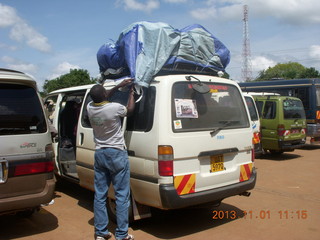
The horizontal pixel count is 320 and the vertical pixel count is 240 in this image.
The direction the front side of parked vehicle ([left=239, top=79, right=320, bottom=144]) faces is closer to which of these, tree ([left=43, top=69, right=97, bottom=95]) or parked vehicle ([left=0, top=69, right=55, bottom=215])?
the tree

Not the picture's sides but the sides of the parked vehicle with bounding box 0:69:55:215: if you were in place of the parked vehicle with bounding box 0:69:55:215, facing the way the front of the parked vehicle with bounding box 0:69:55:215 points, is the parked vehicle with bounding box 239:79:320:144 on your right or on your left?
on your right

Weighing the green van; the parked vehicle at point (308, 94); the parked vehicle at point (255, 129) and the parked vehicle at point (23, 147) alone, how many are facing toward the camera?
0

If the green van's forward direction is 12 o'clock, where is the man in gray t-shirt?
The man in gray t-shirt is roughly at 8 o'clock from the green van.

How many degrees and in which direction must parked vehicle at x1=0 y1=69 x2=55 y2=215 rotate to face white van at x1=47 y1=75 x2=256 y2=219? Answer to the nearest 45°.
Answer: approximately 90° to its right

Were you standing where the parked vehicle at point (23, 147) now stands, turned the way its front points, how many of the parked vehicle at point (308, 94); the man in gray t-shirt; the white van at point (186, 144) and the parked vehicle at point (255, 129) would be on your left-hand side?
0

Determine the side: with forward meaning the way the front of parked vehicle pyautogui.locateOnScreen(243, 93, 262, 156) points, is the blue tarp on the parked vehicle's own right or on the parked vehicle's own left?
on the parked vehicle's own left

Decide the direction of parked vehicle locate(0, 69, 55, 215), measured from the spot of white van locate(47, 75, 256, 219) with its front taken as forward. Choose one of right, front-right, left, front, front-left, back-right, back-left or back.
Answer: front-left

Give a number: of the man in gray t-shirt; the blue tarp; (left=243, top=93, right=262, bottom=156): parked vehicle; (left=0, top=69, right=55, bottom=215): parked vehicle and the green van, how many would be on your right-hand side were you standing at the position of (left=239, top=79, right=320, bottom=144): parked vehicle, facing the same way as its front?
0

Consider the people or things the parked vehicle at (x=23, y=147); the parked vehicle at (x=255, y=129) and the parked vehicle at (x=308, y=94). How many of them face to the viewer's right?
0

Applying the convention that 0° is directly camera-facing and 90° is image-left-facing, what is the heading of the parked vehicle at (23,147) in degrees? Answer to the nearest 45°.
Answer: approximately 180°

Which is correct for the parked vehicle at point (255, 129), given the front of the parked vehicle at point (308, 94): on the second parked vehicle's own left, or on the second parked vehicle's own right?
on the second parked vehicle's own left

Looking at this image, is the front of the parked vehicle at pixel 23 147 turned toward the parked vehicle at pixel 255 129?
no

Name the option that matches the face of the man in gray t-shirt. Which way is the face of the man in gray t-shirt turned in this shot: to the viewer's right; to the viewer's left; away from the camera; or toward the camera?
away from the camera

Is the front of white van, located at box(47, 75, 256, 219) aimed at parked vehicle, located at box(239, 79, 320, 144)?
no

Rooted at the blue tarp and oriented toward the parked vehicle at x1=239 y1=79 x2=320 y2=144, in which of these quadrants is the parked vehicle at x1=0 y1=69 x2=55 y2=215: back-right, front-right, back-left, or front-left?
back-left

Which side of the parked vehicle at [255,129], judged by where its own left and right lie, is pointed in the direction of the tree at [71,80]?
front

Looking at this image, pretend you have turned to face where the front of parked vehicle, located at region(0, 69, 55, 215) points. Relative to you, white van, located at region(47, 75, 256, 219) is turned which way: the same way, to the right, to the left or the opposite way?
the same way

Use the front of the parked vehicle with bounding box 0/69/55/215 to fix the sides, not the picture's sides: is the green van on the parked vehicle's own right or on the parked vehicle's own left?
on the parked vehicle's own right
